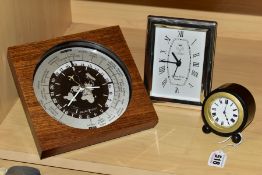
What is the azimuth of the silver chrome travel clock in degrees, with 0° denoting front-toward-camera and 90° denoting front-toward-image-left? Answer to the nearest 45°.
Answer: approximately 0°
